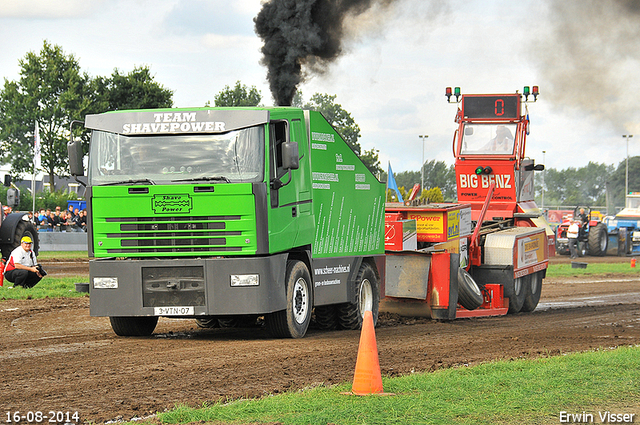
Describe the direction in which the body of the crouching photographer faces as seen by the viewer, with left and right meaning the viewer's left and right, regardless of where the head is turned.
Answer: facing the viewer and to the right of the viewer

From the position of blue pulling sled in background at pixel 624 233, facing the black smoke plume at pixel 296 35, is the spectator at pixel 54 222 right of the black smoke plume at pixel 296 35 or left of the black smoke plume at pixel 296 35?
right

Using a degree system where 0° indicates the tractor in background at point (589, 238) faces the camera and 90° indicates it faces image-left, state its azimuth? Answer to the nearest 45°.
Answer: approximately 45°

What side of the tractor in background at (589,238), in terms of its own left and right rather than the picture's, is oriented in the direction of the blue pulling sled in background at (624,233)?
back

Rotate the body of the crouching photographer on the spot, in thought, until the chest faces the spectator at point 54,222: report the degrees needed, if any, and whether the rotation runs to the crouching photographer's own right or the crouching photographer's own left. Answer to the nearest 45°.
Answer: approximately 135° to the crouching photographer's own left

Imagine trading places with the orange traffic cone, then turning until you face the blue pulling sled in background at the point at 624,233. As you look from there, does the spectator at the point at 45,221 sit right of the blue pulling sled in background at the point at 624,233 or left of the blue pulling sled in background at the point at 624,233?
left

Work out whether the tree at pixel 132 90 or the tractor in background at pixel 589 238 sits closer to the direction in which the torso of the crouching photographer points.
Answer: the tractor in background

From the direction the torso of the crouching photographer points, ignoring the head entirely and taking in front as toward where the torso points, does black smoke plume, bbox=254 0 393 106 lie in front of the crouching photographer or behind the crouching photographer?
in front

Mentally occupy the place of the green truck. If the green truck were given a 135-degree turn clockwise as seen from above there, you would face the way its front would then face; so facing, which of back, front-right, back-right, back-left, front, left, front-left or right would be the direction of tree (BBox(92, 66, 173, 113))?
front

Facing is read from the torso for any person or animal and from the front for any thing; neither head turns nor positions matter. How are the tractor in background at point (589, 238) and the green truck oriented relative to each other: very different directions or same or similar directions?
same or similar directions

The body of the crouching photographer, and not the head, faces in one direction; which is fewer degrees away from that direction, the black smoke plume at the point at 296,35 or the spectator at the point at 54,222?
the black smoke plume

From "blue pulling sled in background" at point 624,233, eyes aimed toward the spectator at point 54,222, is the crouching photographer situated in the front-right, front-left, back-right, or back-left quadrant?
front-left

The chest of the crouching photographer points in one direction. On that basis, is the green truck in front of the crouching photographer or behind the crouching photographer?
in front

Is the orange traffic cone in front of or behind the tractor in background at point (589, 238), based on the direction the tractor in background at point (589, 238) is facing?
in front

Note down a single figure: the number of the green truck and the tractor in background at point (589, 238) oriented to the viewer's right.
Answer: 0

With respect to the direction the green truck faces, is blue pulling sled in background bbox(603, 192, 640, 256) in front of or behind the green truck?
behind

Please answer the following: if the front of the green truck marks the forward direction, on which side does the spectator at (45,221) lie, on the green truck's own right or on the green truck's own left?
on the green truck's own right

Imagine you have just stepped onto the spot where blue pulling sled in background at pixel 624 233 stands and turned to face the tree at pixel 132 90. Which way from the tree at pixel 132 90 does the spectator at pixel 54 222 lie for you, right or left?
left

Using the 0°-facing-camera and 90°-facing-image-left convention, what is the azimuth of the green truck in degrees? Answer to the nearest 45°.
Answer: approximately 45°

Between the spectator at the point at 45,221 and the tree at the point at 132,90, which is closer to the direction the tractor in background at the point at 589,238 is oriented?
the spectator
